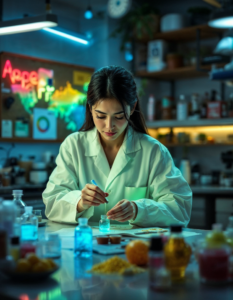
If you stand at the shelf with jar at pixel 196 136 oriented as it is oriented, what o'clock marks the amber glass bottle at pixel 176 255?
The amber glass bottle is roughly at 12 o'clock from the shelf with jar.

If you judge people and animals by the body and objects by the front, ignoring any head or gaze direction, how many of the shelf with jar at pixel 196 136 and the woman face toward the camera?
2

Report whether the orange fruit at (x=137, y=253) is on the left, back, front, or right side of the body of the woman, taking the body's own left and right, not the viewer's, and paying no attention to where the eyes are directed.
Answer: front

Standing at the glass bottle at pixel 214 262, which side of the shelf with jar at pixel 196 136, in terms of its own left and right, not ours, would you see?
front

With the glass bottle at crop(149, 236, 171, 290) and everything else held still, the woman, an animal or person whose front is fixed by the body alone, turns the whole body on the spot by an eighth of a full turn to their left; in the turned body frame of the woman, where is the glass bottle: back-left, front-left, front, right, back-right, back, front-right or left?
front-right

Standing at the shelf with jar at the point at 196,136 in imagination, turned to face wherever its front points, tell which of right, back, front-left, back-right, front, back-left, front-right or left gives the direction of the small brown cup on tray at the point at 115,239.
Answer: front

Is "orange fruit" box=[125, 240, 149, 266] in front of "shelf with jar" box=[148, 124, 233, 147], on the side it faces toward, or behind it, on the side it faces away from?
in front

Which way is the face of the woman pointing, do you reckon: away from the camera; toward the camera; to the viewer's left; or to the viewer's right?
toward the camera

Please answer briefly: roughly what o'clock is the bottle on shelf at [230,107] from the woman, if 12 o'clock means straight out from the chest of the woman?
The bottle on shelf is roughly at 7 o'clock from the woman.

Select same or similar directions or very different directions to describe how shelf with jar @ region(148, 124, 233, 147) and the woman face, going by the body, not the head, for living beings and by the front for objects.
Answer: same or similar directions

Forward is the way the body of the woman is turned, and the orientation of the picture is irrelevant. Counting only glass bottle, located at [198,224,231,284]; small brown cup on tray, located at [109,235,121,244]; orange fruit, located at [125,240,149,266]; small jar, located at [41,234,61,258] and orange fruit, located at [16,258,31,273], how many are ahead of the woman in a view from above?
5

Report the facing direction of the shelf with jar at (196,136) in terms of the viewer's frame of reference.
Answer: facing the viewer

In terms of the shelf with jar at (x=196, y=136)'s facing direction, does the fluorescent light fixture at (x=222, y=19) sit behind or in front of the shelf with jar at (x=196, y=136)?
in front
